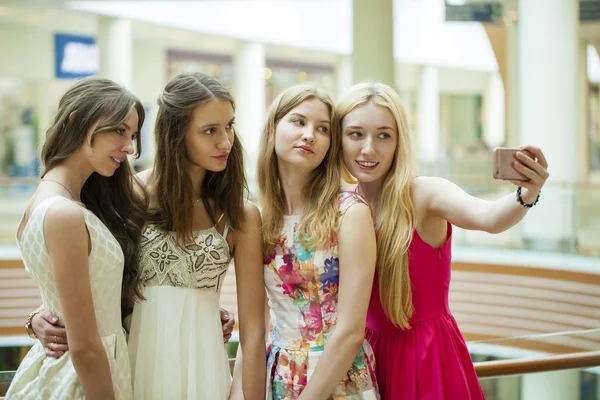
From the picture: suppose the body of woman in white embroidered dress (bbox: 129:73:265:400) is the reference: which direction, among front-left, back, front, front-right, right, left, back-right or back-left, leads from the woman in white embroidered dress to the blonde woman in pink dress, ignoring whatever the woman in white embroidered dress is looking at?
left

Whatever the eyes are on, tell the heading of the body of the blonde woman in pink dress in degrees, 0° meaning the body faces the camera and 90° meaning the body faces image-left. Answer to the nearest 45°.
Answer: approximately 45°

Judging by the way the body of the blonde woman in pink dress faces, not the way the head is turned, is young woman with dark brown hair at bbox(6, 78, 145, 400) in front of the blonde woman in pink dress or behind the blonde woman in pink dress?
in front

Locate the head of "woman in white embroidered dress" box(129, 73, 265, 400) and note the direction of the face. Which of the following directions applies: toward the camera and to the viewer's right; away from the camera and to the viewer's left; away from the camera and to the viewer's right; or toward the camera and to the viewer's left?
toward the camera and to the viewer's right

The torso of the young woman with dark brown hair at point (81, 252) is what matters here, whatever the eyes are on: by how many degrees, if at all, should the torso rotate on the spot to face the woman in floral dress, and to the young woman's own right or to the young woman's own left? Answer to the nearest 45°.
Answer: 0° — they already face them

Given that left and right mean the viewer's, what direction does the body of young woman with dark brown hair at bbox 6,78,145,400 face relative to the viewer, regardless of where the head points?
facing to the right of the viewer

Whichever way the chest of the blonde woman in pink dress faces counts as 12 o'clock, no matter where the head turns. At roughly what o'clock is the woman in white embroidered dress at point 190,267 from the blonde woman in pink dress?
The woman in white embroidered dress is roughly at 1 o'clock from the blonde woman in pink dress.

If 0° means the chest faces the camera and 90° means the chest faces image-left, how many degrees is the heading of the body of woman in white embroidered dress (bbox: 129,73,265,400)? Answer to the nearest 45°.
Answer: approximately 0°

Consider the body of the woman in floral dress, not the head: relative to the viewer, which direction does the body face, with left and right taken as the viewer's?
facing the viewer and to the left of the viewer
